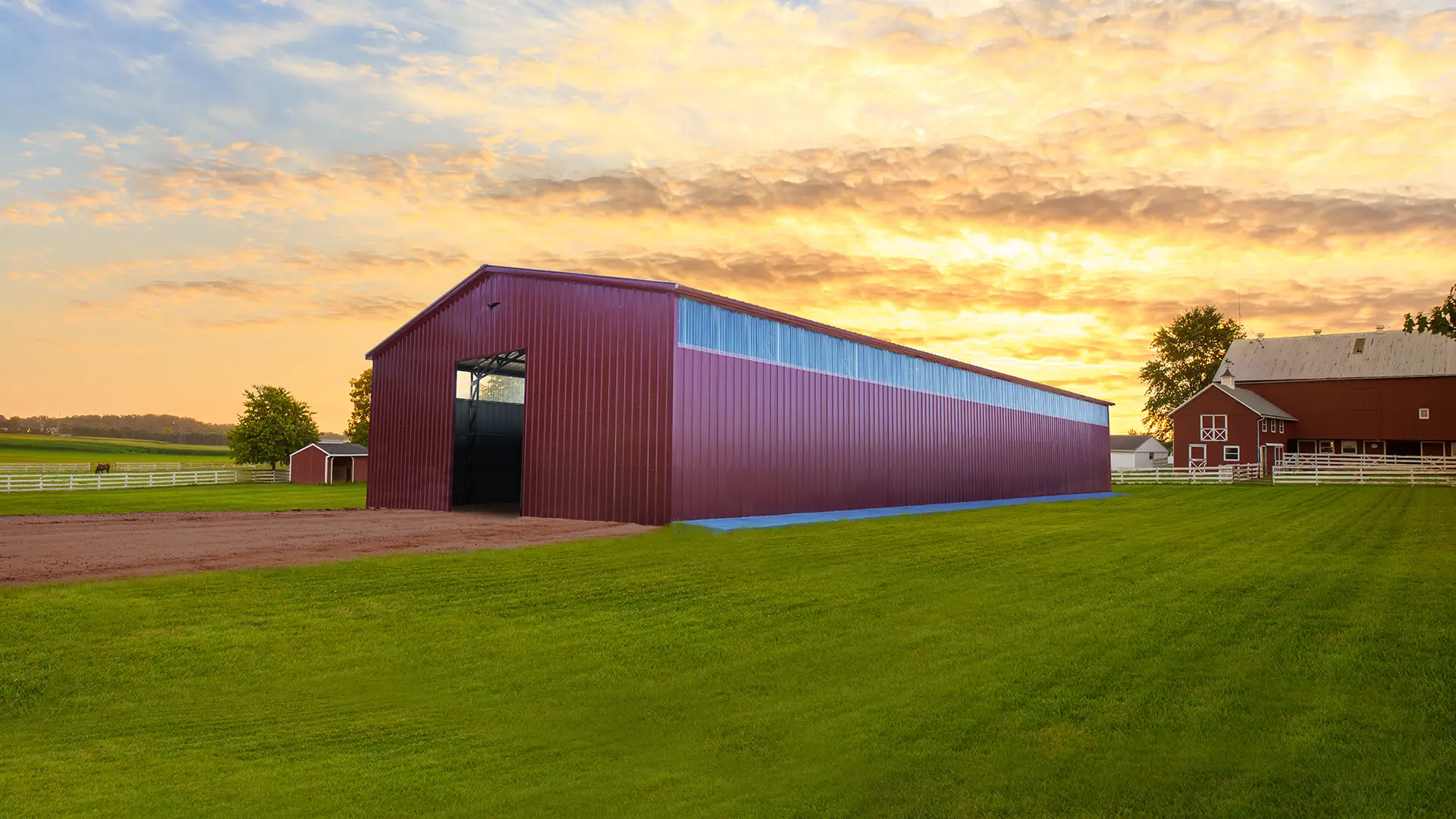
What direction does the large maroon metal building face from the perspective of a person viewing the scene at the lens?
facing the viewer and to the left of the viewer

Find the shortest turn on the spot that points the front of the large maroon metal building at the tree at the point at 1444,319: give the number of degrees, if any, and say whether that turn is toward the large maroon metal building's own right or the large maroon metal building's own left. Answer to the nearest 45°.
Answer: approximately 135° to the large maroon metal building's own left
